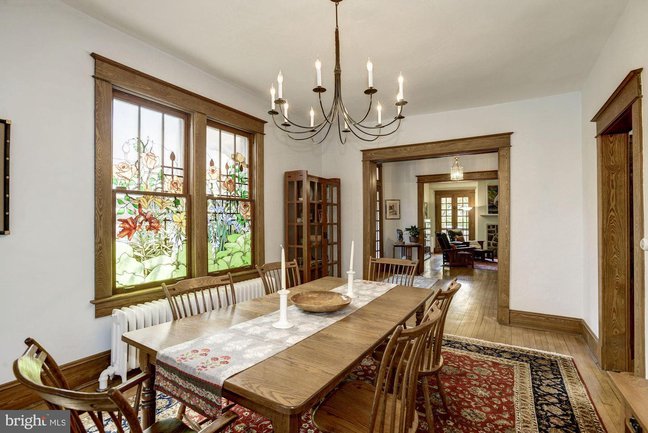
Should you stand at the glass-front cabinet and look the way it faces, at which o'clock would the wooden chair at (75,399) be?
The wooden chair is roughly at 2 o'clock from the glass-front cabinet.

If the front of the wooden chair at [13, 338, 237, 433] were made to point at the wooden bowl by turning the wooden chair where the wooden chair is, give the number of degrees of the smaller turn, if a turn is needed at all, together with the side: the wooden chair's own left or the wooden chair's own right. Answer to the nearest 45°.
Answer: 0° — it already faces it

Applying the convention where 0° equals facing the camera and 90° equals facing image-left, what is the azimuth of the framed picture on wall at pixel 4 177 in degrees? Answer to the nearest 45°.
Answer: approximately 315°

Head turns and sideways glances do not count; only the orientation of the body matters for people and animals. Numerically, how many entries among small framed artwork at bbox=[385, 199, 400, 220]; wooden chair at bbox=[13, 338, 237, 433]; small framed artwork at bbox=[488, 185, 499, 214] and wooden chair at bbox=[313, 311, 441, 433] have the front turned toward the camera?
2

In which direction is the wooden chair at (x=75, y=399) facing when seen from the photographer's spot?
facing away from the viewer and to the right of the viewer

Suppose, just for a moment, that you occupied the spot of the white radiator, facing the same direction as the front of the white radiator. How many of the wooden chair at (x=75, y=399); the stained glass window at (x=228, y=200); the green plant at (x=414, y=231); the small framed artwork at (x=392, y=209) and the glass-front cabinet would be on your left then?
4

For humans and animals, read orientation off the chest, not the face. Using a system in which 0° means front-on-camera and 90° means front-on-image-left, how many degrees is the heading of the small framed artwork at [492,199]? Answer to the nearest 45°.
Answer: approximately 0°

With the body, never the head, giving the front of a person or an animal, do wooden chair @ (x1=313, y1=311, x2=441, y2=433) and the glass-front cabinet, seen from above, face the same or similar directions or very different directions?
very different directions

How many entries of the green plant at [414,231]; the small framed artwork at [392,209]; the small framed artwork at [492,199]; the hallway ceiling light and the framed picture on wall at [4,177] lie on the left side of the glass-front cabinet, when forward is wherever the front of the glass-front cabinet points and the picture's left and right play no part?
4

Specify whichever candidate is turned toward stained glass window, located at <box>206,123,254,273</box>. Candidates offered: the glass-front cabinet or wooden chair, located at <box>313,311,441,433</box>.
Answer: the wooden chair

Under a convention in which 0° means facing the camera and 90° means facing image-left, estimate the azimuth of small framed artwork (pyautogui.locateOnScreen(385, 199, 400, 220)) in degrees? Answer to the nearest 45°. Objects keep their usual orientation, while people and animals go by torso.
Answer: approximately 0°
